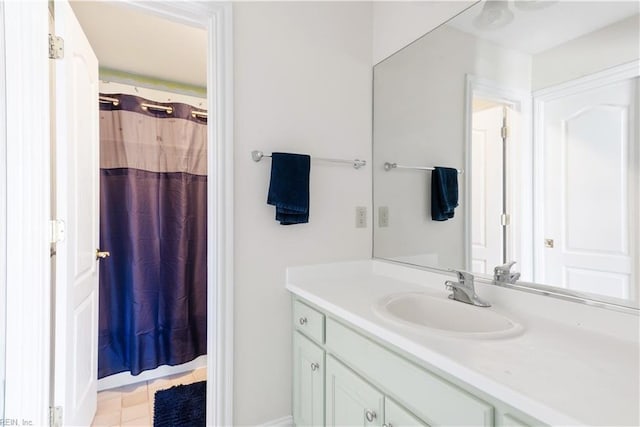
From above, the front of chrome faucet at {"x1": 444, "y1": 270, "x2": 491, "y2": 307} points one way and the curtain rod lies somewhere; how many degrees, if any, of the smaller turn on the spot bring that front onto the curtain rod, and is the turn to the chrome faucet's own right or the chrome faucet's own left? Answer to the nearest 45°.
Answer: approximately 45° to the chrome faucet's own right
